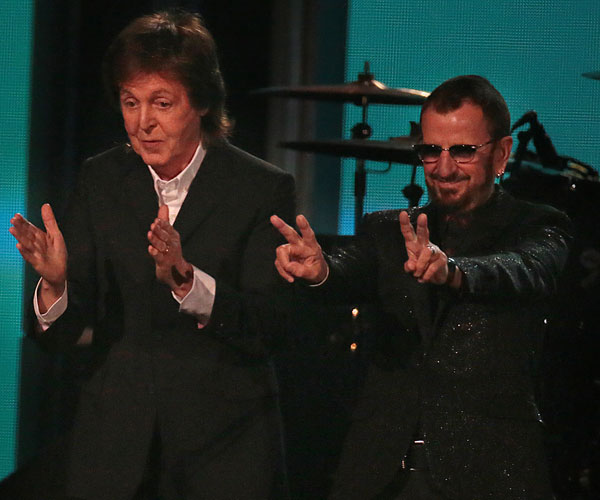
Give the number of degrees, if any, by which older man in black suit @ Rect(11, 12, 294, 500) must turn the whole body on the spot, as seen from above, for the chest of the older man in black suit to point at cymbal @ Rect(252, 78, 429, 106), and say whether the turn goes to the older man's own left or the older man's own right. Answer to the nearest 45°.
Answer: approximately 180°

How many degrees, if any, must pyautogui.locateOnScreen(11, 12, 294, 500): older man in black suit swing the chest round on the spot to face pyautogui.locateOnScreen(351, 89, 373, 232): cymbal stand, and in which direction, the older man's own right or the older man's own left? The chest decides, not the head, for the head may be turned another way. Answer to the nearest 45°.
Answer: approximately 180°

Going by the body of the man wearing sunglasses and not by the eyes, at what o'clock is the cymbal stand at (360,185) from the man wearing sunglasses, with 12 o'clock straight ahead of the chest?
The cymbal stand is roughly at 4 o'clock from the man wearing sunglasses.

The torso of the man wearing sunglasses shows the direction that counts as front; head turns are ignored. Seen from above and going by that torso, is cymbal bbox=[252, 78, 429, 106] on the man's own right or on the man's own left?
on the man's own right

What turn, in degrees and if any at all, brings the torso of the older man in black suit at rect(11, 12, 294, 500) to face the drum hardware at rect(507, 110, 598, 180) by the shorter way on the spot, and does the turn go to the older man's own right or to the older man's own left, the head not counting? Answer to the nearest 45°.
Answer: approximately 180°

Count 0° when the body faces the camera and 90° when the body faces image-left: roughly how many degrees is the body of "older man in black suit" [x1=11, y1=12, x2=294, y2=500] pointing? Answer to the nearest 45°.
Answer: approximately 45°

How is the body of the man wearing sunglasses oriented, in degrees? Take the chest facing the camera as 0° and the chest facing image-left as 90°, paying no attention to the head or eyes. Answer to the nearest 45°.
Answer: approximately 45°

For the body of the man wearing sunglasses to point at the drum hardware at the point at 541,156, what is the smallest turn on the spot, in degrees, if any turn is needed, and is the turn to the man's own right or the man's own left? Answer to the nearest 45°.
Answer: approximately 135° to the man's own right
